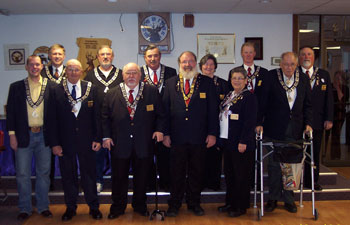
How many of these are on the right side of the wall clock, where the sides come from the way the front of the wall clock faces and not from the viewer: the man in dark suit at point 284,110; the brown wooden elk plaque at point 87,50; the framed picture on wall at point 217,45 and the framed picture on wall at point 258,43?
1

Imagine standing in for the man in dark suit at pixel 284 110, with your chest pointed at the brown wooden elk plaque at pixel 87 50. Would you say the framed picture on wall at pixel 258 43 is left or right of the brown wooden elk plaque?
right

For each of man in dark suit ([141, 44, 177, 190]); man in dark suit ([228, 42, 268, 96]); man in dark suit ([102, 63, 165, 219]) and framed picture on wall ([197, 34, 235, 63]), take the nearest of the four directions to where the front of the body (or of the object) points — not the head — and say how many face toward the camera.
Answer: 4

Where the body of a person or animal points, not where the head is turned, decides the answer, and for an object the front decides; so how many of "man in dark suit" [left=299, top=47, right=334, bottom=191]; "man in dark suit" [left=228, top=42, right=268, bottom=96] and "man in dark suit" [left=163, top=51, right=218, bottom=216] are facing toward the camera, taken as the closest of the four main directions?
3

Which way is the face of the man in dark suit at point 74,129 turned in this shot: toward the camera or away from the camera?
toward the camera

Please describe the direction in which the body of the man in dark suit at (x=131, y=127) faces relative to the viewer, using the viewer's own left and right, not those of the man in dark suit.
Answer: facing the viewer

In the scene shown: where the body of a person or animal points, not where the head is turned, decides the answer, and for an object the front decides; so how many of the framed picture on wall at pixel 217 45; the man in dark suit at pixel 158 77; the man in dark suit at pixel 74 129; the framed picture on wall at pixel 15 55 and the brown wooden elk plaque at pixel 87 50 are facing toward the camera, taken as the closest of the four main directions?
5

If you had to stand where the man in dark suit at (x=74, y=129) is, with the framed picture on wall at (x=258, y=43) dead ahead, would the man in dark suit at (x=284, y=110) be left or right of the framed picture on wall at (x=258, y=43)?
right

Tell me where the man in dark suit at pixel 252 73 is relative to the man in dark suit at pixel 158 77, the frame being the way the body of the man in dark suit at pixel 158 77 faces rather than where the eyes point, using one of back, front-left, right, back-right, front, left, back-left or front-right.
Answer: left

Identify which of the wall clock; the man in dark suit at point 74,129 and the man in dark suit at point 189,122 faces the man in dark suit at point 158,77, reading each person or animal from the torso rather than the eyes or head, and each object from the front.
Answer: the wall clock

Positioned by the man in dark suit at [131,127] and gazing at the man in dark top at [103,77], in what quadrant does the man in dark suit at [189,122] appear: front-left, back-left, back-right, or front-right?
back-right

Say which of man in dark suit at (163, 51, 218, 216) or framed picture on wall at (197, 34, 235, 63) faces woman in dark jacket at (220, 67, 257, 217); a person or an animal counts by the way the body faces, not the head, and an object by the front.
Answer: the framed picture on wall

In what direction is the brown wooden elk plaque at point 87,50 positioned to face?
toward the camera

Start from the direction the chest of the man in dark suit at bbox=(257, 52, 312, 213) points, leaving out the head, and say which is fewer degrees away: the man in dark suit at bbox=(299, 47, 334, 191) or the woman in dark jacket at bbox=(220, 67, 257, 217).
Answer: the woman in dark jacket

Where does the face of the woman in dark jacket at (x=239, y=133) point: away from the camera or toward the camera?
toward the camera

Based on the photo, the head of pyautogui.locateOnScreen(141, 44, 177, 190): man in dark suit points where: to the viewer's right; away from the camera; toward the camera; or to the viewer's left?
toward the camera

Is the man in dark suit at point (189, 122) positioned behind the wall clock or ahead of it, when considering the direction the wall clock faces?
ahead

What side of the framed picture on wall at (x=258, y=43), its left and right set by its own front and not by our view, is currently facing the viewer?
front

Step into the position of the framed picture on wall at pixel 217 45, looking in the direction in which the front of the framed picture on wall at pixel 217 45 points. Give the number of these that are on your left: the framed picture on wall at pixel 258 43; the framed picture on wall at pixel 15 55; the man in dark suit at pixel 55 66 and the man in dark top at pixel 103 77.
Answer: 1

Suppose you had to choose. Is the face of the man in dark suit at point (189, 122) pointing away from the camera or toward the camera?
toward the camera

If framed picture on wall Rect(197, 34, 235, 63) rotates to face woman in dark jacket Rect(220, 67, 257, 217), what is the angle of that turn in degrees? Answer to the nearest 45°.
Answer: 0° — it already faces them

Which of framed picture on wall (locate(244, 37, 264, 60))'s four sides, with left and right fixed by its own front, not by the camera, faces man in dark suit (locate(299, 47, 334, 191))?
front
